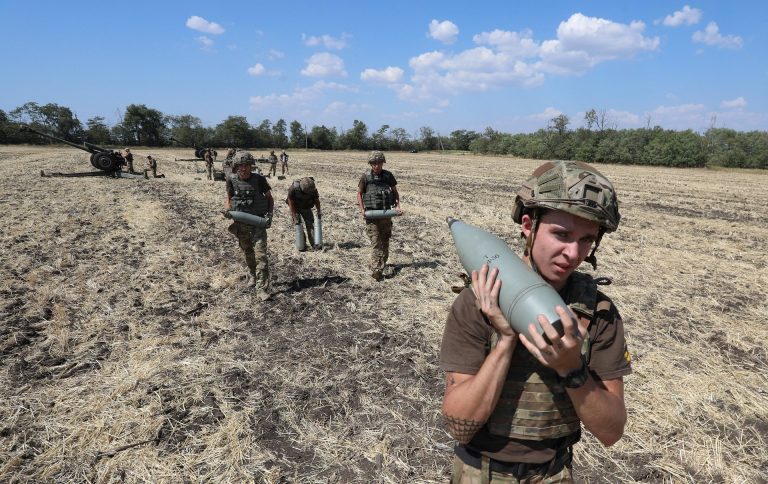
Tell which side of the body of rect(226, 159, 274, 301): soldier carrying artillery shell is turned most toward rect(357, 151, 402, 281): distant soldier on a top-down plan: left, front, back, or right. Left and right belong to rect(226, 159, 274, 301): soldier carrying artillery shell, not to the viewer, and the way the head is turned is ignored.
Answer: left

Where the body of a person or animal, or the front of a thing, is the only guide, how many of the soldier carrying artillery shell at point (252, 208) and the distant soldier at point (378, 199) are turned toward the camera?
2

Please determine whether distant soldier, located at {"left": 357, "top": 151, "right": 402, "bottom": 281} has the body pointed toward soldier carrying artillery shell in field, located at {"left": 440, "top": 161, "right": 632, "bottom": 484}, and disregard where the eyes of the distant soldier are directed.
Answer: yes

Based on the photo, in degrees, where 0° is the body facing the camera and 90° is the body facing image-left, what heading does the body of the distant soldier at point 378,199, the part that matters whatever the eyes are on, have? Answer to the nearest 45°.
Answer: approximately 0°

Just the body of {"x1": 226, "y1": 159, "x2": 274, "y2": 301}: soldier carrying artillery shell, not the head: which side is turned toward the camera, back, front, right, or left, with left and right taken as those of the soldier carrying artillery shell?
front

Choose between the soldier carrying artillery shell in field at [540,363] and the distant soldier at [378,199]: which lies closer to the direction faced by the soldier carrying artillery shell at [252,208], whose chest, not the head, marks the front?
the soldier carrying artillery shell in field

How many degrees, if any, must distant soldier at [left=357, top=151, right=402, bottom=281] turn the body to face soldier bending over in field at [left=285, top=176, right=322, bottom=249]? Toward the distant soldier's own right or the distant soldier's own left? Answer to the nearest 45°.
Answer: approximately 135° to the distant soldier's own right

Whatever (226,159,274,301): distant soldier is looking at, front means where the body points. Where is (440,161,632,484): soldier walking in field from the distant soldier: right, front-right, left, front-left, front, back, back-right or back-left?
front

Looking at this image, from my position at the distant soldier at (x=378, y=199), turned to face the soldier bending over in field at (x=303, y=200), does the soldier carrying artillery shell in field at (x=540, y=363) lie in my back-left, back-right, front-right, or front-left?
back-left

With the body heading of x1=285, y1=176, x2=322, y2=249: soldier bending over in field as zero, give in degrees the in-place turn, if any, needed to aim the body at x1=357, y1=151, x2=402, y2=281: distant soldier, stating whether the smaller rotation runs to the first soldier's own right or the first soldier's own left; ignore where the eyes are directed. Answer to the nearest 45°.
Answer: approximately 45° to the first soldier's own left

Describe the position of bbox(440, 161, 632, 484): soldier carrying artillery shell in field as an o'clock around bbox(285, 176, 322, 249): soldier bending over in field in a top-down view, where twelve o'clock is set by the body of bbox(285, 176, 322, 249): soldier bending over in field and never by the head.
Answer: bbox(440, 161, 632, 484): soldier carrying artillery shell in field is roughly at 12 o'clock from bbox(285, 176, 322, 249): soldier bending over in field.

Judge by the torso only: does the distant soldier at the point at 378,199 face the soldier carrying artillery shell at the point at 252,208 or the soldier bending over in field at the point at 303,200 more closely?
the soldier carrying artillery shell

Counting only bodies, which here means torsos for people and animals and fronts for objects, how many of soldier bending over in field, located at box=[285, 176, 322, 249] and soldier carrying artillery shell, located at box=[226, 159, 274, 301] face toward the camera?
2

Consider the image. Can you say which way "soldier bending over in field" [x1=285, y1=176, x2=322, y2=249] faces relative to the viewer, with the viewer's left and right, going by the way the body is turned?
facing the viewer
